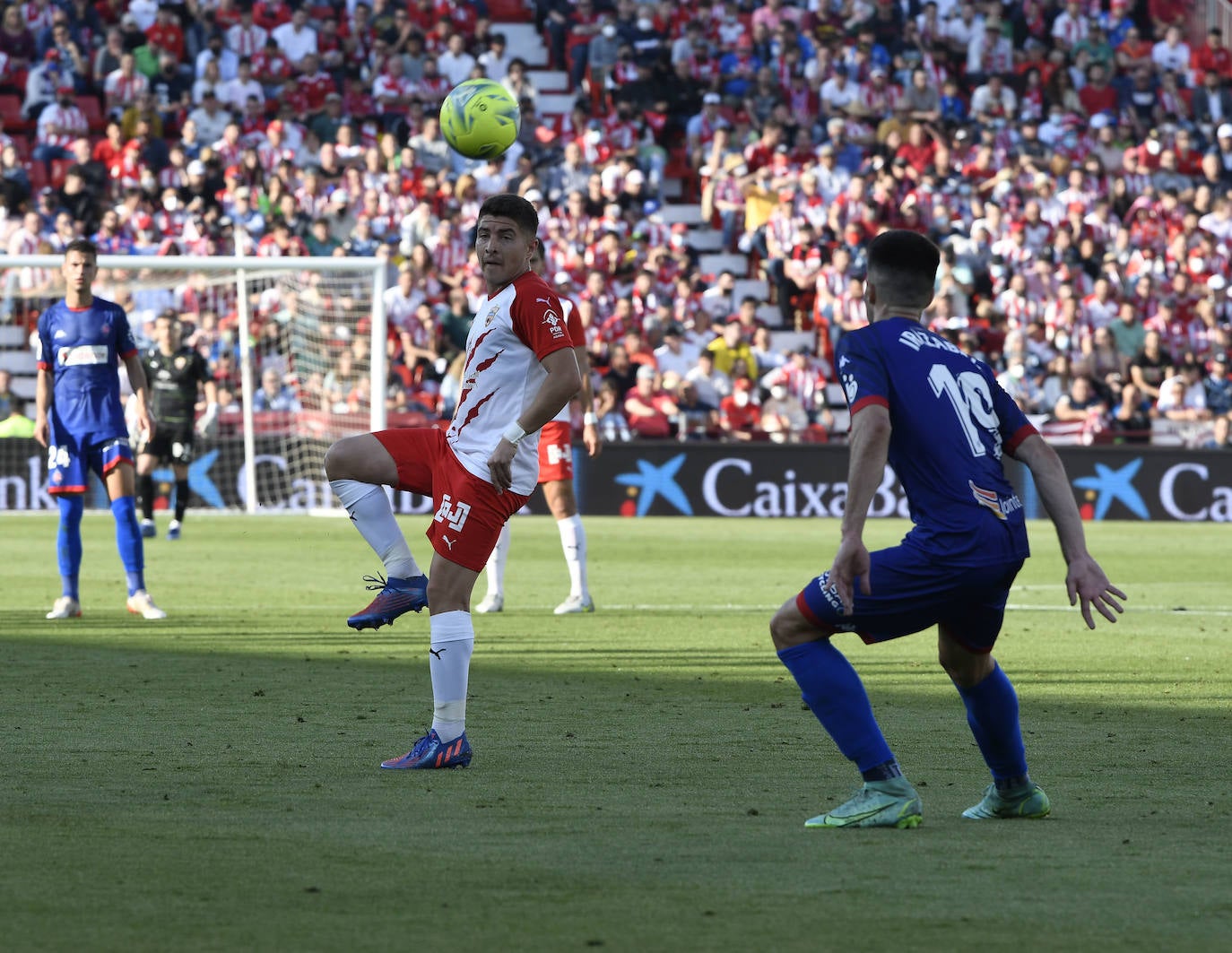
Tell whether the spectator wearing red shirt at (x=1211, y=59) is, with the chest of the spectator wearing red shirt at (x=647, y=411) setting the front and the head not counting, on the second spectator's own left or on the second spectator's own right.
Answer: on the second spectator's own left

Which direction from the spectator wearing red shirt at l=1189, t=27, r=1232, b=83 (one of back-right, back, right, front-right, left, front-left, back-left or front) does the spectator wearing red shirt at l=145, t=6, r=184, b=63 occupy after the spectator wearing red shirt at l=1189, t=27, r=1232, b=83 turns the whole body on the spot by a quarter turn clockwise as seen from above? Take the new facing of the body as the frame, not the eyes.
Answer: front-left

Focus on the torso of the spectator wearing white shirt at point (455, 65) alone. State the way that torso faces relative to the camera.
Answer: toward the camera

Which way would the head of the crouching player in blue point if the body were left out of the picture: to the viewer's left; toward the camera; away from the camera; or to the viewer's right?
away from the camera

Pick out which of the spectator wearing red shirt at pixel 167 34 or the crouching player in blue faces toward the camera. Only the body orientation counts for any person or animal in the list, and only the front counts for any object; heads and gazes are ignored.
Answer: the spectator wearing red shirt

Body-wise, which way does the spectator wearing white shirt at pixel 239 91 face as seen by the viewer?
toward the camera

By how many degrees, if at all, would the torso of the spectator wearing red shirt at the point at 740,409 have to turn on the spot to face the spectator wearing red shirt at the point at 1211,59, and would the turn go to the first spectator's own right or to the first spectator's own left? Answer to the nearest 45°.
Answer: approximately 135° to the first spectator's own left

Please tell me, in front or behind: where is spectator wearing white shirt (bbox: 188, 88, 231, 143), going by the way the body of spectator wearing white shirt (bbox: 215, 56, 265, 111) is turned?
in front

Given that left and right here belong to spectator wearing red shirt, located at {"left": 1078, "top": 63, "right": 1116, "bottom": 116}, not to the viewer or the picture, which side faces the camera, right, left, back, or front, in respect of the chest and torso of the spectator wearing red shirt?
front

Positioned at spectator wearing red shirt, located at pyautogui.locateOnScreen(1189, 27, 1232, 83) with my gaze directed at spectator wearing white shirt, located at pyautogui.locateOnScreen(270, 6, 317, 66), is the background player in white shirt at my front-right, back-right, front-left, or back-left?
front-left

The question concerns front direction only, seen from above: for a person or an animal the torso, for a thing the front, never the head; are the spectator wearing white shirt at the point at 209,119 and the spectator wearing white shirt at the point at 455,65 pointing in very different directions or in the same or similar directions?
same or similar directions

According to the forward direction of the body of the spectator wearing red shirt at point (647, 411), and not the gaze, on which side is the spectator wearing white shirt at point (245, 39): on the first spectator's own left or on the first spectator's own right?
on the first spectator's own right

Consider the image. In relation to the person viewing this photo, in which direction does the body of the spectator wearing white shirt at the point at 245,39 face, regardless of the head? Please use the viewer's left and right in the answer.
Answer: facing the viewer

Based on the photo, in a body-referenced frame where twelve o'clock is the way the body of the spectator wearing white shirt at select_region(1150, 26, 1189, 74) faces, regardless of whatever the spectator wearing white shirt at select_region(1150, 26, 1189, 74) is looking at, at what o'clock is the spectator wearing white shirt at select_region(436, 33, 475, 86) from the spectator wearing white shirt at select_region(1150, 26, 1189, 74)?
the spectator wearing white shirt at select_region(436, 33, 475, 86) is roughly at 2 o'clock from the spectator wearing white shirt at select_region(1150, 26, 1189, 74).
